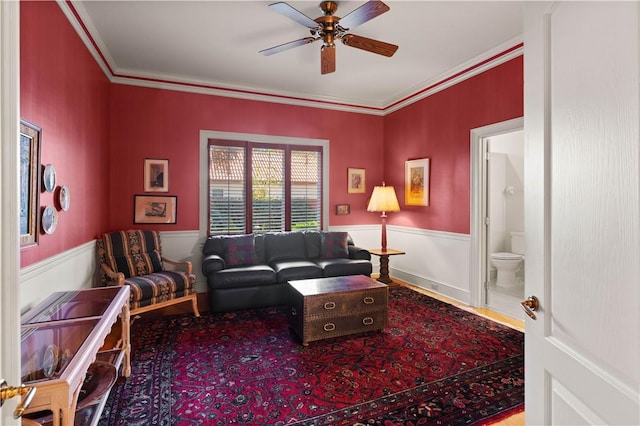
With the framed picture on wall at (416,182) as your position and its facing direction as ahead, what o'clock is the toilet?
The toilet is roughly at 7 o'clock from the framed picture on wall.

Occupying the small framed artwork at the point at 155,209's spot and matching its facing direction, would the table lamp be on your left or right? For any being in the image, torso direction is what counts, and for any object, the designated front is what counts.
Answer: on your left

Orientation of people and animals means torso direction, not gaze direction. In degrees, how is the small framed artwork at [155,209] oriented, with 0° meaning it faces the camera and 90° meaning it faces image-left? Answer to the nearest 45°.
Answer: approximately 0°

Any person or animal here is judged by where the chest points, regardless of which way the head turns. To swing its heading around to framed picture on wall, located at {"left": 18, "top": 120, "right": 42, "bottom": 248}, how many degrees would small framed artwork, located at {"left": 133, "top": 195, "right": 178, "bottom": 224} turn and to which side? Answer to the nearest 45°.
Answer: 0° — it already faces it

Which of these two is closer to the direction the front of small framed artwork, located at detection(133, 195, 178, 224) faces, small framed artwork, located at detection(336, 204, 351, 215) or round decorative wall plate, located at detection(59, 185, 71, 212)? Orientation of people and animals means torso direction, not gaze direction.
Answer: the round decorative wall plate

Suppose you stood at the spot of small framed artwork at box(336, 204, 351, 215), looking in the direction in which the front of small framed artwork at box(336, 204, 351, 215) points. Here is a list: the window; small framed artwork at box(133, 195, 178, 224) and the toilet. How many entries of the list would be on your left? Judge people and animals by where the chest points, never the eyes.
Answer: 1
